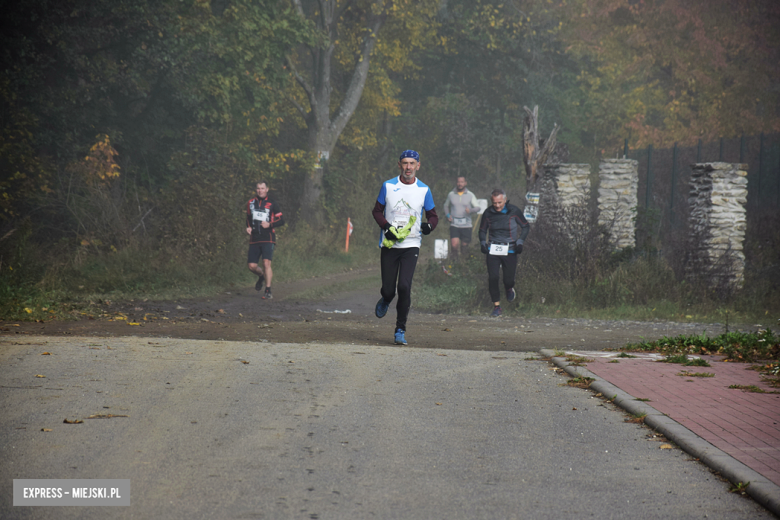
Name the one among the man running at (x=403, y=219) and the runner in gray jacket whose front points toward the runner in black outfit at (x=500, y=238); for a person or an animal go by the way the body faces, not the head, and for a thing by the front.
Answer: the runner in gray jacket

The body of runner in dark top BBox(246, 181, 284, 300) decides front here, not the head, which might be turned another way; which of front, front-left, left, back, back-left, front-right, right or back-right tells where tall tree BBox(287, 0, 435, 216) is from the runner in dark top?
back

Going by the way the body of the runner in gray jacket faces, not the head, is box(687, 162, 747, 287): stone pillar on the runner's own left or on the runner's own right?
on the runner's own left

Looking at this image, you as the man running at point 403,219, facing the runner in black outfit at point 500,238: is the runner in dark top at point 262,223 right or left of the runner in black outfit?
left

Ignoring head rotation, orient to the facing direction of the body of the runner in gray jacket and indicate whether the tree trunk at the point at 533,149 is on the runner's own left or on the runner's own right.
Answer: on the runner's own left

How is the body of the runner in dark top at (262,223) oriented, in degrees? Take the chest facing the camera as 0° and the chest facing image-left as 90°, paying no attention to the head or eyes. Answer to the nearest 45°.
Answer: approximately 0°

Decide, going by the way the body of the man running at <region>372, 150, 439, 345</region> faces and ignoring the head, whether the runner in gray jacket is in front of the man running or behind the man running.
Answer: behind

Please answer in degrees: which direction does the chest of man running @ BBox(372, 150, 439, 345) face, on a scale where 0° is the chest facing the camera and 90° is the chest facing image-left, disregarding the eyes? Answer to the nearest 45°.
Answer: approximately 0°

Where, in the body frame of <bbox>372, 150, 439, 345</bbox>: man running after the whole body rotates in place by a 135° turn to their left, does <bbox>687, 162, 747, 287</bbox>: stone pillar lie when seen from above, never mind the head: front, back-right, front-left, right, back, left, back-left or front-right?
front
